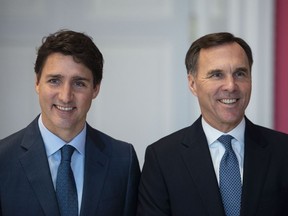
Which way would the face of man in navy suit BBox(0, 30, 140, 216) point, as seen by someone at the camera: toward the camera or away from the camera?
toward the camera

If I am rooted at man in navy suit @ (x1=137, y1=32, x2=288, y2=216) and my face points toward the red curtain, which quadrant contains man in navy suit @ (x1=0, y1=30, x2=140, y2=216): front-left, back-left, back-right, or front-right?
back-left

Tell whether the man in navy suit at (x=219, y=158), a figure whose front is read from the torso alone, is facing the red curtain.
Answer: no

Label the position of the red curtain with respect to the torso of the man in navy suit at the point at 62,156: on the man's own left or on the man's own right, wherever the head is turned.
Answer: on the man's own left

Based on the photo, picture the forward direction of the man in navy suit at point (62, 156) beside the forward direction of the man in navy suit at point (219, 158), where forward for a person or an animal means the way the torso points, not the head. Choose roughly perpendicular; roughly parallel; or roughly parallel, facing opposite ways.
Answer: roughly parallel

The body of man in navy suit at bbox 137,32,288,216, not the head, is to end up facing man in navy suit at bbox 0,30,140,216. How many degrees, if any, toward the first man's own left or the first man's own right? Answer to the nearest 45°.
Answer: approximately 90° to the first man's own right

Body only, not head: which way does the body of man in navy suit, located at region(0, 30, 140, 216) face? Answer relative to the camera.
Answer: toward the camera

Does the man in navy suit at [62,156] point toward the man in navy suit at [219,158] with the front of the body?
no

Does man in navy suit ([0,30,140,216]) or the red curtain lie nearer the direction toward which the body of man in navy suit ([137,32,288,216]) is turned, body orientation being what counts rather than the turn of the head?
the man in navy suit

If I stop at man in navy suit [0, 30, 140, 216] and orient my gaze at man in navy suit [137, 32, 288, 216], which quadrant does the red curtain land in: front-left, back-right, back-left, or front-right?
front-left

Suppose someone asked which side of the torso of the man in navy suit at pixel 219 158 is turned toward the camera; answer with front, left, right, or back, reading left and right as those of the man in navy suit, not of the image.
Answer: front
